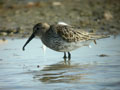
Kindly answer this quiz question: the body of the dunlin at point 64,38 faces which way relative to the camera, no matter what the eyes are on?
to the viewer's left
